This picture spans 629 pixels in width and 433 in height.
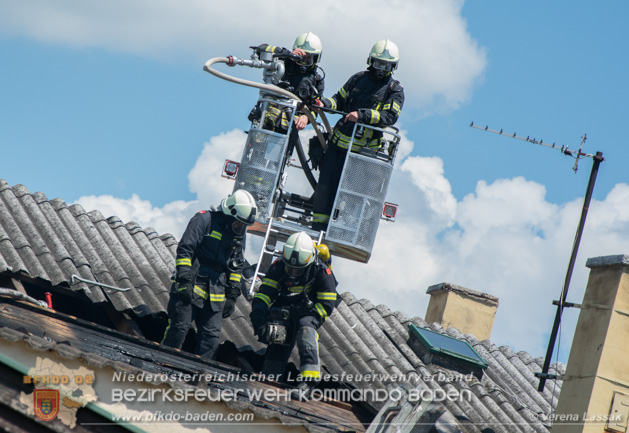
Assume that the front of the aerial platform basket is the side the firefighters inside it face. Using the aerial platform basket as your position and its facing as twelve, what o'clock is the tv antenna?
The tv antenna is roughly at 9 o'clock from the aerial platform basket.

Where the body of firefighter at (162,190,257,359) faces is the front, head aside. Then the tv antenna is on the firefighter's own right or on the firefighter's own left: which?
on the firefighter's own left

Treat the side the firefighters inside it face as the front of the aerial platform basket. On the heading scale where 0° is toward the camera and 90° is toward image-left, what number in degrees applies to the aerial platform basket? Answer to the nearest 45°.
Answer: approximately 0°

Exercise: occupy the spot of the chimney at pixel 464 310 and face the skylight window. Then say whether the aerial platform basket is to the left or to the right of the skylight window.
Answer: right

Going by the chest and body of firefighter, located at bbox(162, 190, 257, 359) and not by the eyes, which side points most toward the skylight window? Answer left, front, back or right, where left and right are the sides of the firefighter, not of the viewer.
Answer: left

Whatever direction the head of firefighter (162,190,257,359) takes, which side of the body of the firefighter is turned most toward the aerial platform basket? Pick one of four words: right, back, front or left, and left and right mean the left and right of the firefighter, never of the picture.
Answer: left

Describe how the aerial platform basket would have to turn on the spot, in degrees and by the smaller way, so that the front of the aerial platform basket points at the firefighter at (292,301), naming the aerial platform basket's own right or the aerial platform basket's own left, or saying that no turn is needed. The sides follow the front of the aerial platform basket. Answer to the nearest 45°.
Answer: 0° — it already faces them

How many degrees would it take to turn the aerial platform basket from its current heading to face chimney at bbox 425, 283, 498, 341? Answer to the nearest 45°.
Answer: approximately 135° to its left
